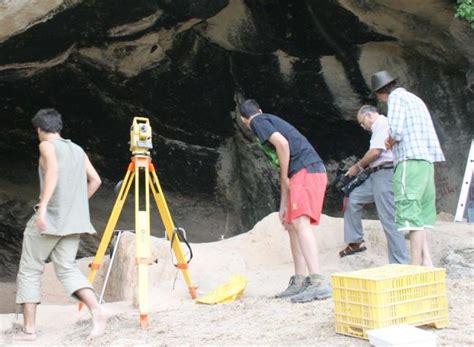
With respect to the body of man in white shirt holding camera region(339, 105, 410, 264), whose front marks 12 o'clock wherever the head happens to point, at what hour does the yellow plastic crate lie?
The yellow plastic crate is roughly at 9 o'clock from the man in white shirt holding camera.

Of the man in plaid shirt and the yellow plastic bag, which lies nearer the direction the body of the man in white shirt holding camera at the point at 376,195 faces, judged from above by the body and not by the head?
the yellow plastic bag

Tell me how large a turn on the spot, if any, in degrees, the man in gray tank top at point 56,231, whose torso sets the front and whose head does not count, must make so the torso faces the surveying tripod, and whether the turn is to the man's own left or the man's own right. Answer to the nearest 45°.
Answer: approximately 90° to the man's own right

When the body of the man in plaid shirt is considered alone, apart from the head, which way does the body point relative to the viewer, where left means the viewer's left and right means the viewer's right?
facing away from the viewer and to the left of the viewer

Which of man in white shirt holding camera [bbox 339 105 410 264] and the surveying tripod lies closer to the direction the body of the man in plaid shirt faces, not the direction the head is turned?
the man in white shirt holding camera

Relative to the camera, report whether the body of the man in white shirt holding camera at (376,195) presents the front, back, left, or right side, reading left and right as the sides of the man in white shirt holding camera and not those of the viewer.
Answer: left

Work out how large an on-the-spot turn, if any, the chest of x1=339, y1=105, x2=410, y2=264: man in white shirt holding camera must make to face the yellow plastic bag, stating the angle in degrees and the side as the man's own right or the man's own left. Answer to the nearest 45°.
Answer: approximately 45° to the man's own left

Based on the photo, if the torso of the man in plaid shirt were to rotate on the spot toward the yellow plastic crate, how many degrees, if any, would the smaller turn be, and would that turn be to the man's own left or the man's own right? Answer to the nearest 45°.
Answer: approximately 135° to the man's own left
